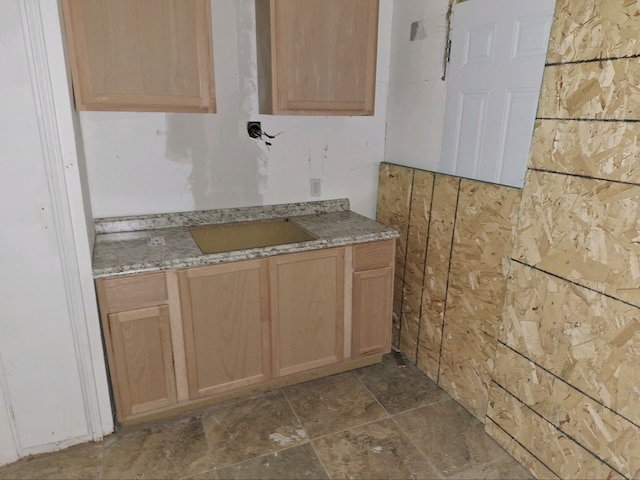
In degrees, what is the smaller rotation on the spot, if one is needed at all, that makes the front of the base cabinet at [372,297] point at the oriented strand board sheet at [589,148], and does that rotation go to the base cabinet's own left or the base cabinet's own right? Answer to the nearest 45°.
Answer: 0° — it already faces it

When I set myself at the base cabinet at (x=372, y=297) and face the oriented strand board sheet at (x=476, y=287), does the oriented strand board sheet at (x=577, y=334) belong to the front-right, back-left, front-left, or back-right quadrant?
front-right

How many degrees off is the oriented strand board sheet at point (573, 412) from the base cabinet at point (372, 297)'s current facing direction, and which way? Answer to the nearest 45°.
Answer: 0° — it already faces it

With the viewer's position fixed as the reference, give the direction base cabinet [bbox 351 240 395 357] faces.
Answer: facing the viewer and to the right of the viewer

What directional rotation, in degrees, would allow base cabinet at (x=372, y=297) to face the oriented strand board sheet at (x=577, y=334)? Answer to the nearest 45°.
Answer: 0° — it already faces it

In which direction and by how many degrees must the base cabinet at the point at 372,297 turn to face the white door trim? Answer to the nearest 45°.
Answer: approximately 90° to its right

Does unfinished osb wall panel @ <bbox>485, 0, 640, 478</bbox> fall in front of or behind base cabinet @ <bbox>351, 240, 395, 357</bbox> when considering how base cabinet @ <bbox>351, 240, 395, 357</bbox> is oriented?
in front

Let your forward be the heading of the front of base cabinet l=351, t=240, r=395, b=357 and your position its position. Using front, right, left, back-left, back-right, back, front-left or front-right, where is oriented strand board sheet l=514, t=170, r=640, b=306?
front
